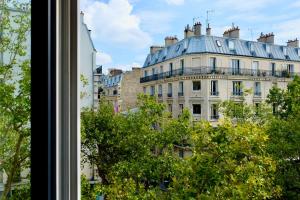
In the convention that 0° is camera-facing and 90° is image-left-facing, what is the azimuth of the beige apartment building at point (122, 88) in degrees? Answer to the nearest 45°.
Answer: approximately 45°

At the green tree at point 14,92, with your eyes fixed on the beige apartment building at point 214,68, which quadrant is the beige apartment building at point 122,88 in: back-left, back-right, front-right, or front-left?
front-left
